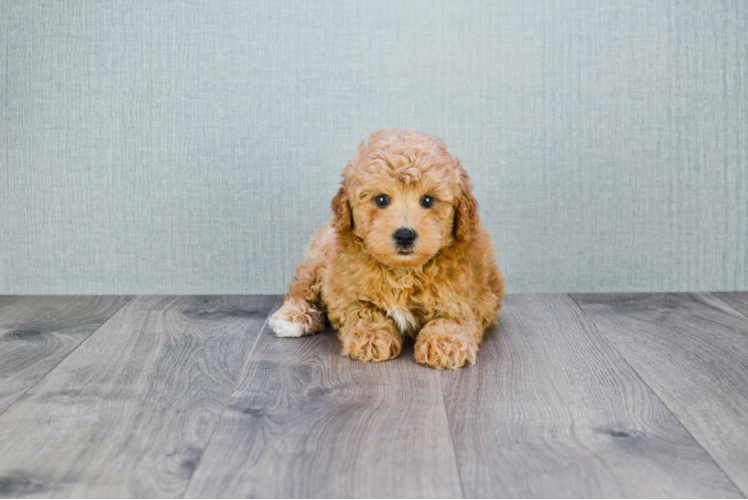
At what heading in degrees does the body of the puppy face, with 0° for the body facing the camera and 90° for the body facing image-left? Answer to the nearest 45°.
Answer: approximately 0°
